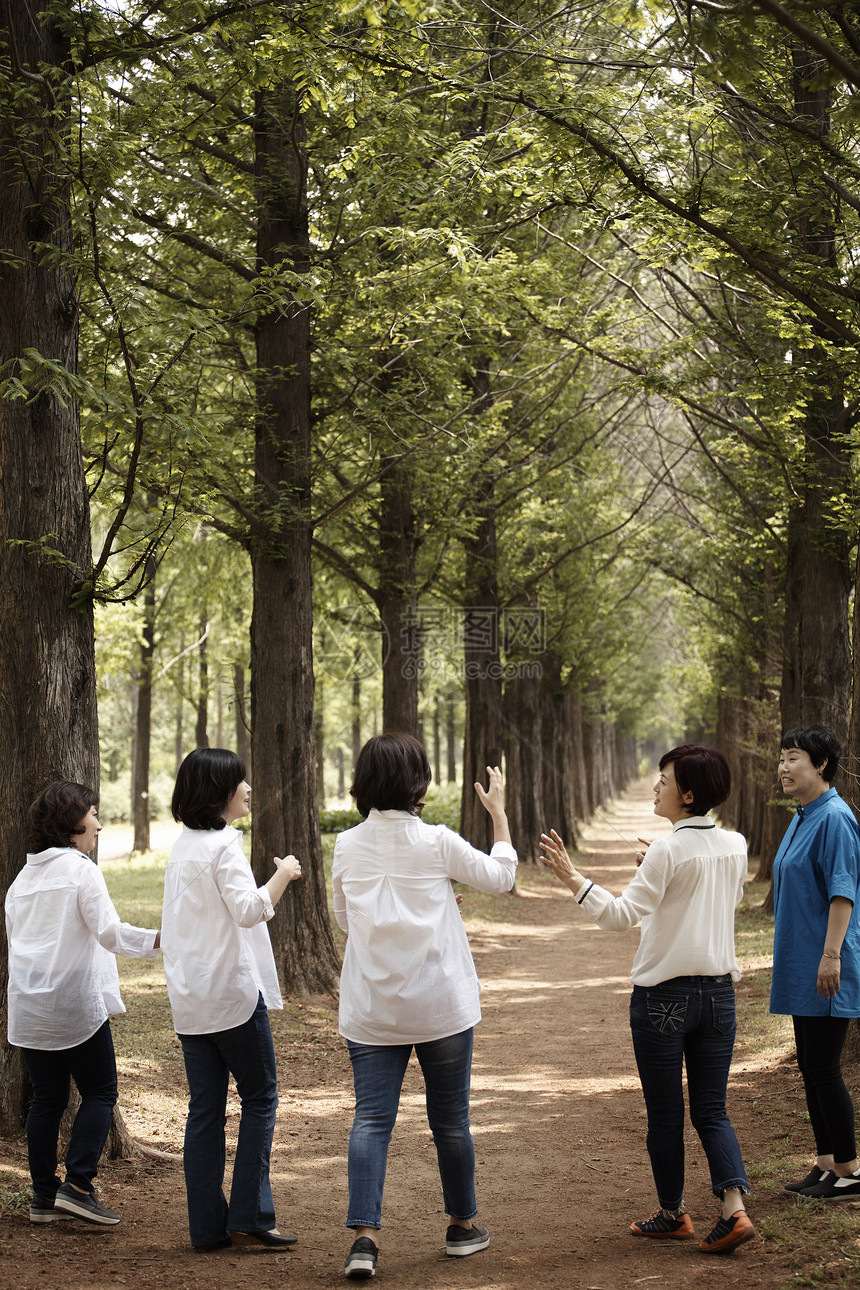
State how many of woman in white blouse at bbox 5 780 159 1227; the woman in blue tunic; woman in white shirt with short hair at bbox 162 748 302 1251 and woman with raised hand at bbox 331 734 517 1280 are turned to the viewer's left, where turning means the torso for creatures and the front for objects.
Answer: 1

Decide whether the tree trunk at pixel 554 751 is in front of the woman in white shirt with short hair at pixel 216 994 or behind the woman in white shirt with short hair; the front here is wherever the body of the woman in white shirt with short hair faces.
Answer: in front

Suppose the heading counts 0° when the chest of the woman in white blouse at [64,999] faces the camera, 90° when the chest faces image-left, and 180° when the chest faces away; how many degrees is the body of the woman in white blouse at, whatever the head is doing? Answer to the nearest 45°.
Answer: approximately 225°

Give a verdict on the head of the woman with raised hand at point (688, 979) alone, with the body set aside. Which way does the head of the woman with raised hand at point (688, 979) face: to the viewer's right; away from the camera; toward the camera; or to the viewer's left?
to the viewer's left

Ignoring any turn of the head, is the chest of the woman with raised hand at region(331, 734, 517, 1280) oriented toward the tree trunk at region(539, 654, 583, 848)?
yes

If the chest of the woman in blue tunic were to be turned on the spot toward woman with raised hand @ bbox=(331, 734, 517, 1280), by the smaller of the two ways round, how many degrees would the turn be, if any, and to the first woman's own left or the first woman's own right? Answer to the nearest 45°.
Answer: approximately 45° to the first woman's own left

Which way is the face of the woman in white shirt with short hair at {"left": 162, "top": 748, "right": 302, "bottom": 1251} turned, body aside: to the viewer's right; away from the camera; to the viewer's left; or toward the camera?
to the viewer's right

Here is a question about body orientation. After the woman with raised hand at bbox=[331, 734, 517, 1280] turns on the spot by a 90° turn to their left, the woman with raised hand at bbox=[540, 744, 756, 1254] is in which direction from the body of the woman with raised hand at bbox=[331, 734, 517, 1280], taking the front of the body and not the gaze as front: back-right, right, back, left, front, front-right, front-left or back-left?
back

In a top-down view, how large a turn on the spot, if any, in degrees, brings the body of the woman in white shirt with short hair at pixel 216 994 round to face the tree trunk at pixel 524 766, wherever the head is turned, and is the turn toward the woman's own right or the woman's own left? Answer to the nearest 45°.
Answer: approximately 45° to the woman's own left

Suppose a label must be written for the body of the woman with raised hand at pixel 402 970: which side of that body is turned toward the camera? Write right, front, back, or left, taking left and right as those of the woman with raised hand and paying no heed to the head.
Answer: back

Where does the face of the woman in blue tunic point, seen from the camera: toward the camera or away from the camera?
toward the camera
